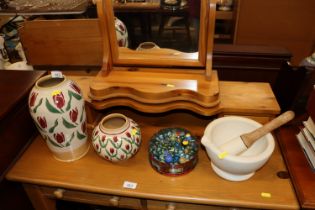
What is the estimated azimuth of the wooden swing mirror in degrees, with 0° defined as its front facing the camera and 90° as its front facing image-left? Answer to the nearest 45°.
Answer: approximately 0°

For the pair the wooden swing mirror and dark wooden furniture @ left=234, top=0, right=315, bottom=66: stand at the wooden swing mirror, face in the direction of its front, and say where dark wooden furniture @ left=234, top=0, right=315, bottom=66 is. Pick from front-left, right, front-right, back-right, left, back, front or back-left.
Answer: back-left
